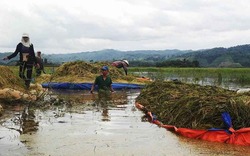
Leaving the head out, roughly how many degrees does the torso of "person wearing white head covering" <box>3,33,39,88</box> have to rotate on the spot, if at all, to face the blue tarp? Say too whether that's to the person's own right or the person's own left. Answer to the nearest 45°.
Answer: approximately 135° to the person's own left

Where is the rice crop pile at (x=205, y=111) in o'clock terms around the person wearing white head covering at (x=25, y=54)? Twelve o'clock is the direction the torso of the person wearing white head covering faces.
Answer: The rice crop pile is roughly at 11 o'clock from the person wearing white head covering.

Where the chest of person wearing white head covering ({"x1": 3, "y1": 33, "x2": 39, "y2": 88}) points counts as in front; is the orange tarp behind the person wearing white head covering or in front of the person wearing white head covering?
in front

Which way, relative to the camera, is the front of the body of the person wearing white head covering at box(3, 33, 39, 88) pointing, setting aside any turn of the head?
toward the camera
